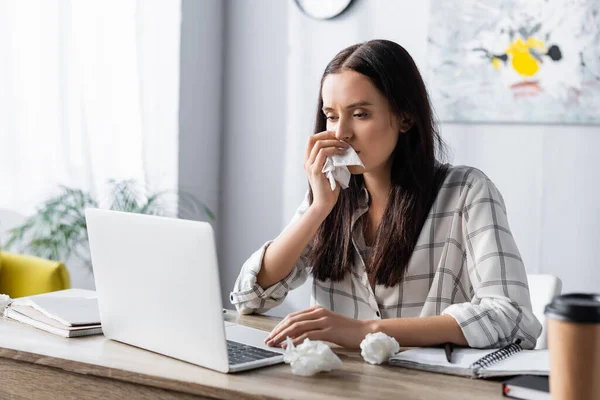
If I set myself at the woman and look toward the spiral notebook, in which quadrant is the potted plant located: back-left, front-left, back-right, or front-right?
back-right

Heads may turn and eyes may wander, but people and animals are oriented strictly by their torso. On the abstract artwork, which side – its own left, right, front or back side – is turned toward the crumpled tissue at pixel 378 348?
front

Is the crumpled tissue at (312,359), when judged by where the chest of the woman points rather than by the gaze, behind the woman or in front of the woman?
in front

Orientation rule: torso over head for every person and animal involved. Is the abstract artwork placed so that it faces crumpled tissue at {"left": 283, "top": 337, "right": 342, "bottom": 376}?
yes

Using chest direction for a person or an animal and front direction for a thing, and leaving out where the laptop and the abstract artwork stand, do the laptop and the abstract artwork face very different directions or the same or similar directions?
very different directions

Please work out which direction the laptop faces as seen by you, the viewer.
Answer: facing away from the viewer and to the right of the viewer

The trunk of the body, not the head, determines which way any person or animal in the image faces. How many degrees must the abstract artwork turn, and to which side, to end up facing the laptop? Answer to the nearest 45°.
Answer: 0° — it already faces it

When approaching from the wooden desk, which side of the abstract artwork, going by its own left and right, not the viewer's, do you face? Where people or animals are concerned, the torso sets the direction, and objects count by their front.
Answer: front

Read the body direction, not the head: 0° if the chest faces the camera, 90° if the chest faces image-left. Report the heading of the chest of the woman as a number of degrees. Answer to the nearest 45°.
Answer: approximately 45°

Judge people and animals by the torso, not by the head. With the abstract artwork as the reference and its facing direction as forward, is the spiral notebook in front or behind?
in front

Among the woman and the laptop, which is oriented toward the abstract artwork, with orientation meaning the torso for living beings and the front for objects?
the laptop

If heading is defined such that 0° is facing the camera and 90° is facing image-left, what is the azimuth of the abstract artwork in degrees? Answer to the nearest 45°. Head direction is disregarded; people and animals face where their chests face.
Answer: approximately 0°

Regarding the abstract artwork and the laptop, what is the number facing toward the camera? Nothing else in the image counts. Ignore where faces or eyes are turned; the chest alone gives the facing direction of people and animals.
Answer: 1

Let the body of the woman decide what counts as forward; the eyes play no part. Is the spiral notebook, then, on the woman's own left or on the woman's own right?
on the woman's own left

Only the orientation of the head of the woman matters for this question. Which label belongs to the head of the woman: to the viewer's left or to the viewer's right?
to the viewer's left

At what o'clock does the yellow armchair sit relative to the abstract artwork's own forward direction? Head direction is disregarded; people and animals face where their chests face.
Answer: The yellow armchair is roughly at 2 o'clock from the abstract artwork.

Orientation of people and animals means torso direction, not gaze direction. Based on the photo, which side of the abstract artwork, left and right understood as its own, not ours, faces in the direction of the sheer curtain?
right
